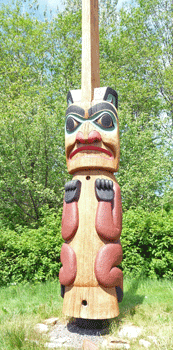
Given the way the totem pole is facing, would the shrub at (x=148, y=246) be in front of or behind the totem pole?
behind

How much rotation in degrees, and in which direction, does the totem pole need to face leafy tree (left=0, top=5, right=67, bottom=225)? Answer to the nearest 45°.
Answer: approximately 180°

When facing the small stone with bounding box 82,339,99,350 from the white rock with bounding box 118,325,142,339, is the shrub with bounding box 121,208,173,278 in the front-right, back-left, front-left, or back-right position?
back-right

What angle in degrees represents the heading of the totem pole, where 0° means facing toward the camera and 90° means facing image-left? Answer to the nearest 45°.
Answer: approximately 0°
